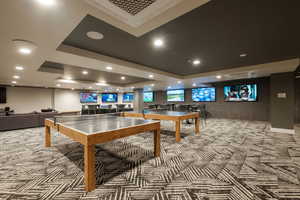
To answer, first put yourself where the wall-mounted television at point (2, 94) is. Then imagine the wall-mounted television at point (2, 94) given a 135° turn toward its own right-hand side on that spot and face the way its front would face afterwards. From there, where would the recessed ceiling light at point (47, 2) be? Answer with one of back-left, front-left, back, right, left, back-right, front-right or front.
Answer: back-left

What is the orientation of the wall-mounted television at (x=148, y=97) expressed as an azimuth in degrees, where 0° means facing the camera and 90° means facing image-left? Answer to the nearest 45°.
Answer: approximately 45°

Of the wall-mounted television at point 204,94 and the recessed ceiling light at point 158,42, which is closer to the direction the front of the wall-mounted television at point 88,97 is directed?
the recessed ceiling light

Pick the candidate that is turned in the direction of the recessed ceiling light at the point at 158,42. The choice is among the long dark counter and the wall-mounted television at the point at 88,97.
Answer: the wall-mounted television

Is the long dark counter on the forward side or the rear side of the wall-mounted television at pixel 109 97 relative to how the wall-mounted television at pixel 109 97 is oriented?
on the forward side

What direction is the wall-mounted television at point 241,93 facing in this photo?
toward the camera

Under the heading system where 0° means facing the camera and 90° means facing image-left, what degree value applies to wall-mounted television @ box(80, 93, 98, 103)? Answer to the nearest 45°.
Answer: approximately 0°

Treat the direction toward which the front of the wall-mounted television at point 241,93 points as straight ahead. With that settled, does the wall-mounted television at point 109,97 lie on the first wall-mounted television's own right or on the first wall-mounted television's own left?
on the first wall-mounted television's own right

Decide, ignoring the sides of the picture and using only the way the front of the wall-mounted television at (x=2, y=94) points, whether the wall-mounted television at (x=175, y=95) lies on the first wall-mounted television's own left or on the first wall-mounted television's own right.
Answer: on the first wall-mounted television's own left

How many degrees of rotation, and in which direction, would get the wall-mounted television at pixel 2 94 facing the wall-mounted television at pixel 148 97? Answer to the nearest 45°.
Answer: approximately 90° to its left

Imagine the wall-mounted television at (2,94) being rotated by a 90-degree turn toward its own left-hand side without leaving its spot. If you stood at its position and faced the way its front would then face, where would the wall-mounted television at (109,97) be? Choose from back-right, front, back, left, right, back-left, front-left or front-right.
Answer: front

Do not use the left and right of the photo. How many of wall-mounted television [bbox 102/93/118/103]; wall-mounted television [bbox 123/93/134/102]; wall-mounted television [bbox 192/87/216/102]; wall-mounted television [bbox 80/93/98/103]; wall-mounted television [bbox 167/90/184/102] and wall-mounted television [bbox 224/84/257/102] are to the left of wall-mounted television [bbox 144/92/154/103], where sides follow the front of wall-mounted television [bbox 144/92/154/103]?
3
